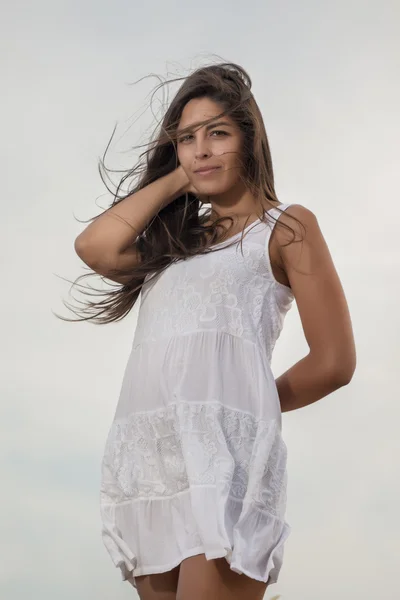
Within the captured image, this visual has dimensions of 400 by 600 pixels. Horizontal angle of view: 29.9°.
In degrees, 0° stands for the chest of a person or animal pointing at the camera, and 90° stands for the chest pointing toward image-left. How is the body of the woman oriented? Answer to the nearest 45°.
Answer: approximately 45°
